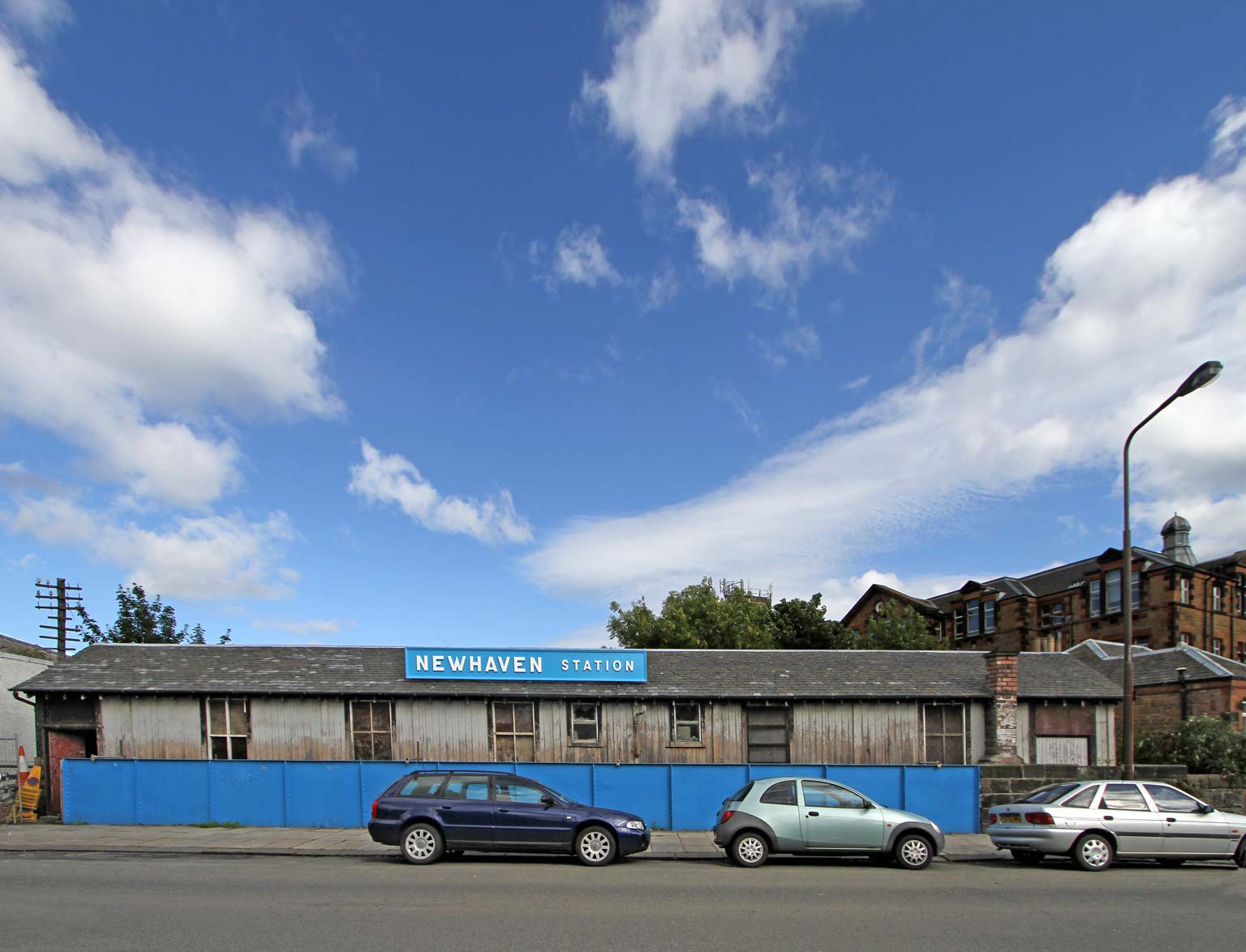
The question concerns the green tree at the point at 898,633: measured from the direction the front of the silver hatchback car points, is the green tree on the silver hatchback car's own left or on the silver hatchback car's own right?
on the silver hatchback car's own left

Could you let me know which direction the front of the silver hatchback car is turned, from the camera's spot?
facing away from the viewer and to the right of the viewer

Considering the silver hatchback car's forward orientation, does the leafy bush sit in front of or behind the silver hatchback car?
in front

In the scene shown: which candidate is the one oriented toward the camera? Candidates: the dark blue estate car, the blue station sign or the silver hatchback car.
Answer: the blue station sign

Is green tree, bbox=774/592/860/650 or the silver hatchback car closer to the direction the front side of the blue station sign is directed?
the silver hatchback car

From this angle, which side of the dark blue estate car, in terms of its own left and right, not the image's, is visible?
right

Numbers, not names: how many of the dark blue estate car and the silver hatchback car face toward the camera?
0

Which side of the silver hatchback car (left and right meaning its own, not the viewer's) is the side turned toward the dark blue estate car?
back

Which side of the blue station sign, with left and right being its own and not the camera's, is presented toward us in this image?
front

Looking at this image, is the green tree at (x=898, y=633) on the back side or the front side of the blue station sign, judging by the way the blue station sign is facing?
on the back side
